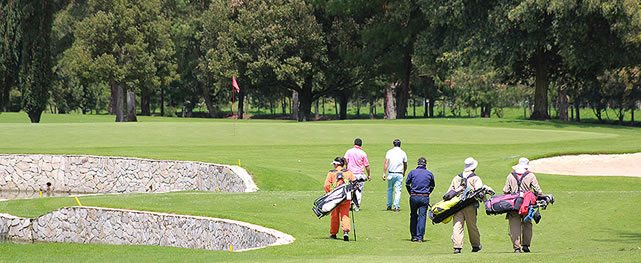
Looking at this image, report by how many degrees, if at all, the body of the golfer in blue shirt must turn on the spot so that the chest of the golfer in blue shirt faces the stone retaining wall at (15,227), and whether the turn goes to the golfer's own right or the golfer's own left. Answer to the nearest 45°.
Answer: approximately 90° to the golfer's own left

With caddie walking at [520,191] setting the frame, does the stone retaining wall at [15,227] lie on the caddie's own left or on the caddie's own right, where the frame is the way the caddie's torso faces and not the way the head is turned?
on the caddie's own left

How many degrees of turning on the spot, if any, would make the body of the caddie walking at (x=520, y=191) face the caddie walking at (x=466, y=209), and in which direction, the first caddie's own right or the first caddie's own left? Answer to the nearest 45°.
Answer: approximately 90° to the first caddie's own left

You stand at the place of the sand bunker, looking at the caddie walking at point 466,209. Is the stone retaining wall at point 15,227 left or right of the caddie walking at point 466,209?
right

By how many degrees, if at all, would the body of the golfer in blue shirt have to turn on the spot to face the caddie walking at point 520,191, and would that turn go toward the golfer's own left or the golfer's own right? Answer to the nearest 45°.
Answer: approximately 135° to the golfer's own right

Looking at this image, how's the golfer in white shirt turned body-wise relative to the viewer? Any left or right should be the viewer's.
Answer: facing away from the viewer

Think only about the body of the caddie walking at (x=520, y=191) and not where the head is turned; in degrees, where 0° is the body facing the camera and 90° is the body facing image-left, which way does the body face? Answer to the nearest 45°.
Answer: approximately 180°

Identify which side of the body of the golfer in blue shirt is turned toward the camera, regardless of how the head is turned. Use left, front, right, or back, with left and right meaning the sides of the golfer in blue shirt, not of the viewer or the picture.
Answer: back

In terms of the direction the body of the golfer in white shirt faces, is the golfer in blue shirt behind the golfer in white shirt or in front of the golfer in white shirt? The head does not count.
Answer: behind

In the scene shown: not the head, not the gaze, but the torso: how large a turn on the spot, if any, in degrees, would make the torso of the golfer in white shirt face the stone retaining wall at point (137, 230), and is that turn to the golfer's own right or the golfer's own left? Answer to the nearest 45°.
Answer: approximately 90° to the golfer's own left

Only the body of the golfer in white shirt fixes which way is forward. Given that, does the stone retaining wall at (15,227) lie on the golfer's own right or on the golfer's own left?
on the golfer's own left

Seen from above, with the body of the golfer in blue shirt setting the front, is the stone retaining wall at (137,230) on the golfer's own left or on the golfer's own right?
on the golfer's own left
